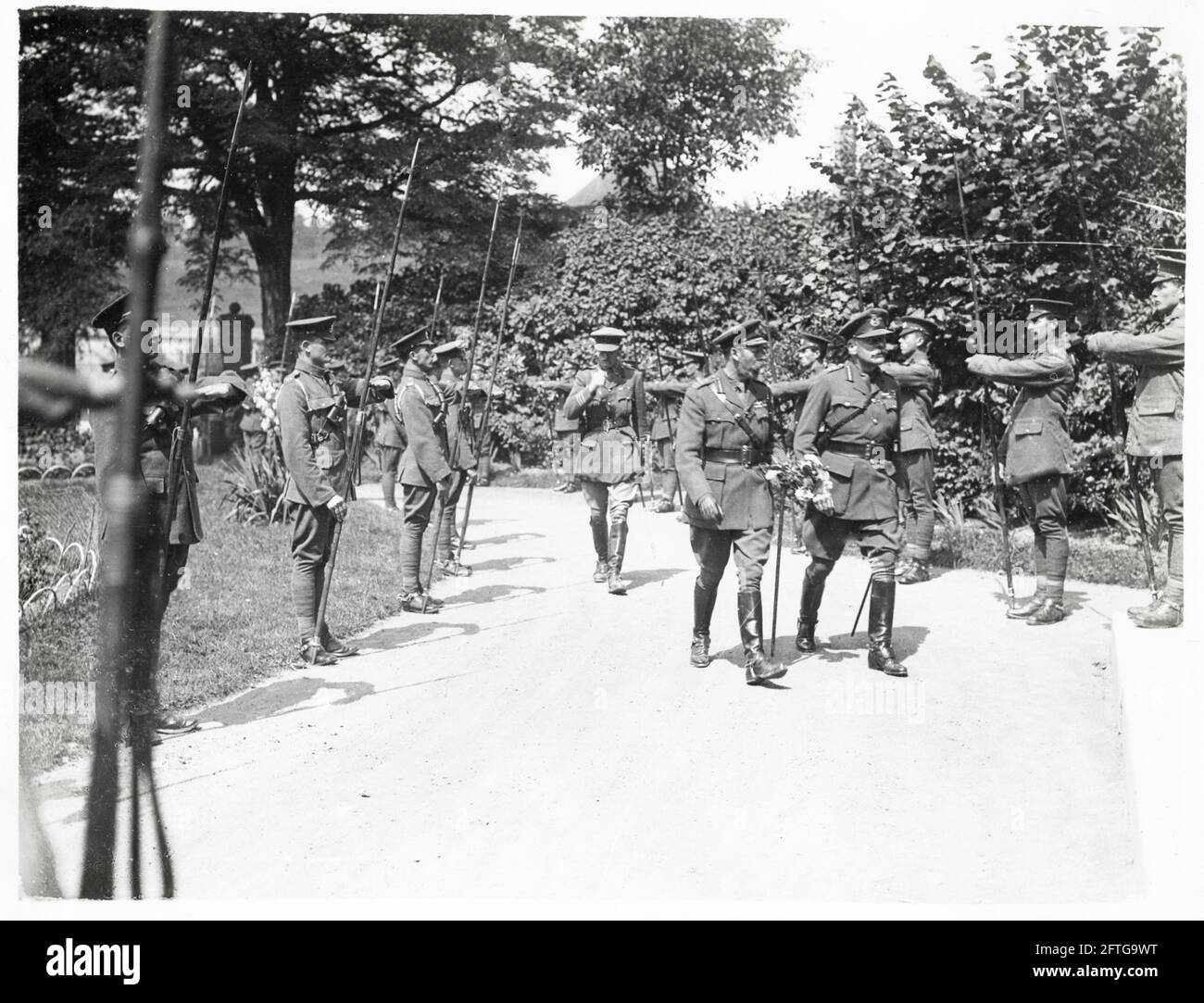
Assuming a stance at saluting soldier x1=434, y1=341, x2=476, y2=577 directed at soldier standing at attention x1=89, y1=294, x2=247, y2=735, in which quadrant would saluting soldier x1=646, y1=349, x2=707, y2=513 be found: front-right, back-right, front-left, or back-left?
back-left

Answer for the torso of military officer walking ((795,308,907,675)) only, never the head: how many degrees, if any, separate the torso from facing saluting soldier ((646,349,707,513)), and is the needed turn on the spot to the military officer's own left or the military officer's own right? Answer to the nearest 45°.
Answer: approximately 135° to the military officer's own left

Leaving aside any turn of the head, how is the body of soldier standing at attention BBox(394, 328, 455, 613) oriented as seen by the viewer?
to the viewer's right

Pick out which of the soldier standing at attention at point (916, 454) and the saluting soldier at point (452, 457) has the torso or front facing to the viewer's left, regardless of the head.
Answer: the soldier standing at attention

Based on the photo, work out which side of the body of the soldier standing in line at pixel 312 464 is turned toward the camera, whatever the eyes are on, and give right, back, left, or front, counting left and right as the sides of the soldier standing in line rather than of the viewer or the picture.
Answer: right

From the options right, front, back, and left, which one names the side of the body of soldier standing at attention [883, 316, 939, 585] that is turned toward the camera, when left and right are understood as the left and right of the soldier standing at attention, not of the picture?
left

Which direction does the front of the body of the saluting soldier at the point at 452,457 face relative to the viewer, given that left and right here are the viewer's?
facing to the right of the viewer

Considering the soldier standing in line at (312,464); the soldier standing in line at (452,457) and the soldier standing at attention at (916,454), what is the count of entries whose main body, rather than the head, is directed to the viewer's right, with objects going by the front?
2
